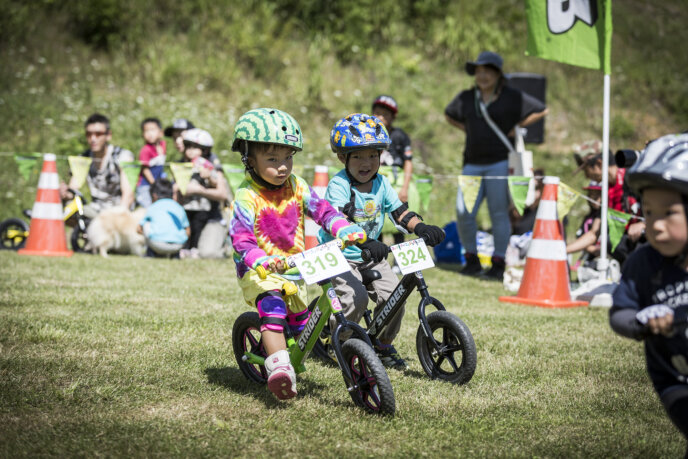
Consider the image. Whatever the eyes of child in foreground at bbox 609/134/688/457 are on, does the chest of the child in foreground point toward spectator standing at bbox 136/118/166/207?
no

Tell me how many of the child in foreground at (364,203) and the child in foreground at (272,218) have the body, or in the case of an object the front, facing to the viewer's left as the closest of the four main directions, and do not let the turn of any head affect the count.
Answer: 0

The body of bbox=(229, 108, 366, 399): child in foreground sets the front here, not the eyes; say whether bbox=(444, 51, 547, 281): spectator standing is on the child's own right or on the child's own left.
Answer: on the child's own left

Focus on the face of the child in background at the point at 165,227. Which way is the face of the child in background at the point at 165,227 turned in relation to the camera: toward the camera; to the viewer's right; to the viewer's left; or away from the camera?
away from the camera

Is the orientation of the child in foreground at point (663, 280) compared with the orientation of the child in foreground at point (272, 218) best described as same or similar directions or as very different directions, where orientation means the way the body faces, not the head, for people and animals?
same or similar directions

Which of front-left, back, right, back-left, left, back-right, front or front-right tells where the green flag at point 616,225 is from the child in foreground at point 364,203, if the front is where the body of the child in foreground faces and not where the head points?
left

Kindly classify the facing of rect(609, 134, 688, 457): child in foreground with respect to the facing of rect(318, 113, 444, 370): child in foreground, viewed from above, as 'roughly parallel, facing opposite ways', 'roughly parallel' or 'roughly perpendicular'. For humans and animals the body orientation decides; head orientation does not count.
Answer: roughly parallel

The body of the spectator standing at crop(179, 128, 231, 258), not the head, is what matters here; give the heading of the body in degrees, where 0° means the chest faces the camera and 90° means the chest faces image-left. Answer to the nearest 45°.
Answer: approximately 45°

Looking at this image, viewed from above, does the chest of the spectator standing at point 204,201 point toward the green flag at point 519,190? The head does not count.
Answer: no

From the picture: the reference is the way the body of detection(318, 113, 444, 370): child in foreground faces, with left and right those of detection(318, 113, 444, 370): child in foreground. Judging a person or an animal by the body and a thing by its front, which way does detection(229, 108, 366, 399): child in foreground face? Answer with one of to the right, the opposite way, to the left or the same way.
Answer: the same way

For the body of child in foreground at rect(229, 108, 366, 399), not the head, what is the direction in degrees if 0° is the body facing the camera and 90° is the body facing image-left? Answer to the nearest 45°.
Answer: approximately 315°

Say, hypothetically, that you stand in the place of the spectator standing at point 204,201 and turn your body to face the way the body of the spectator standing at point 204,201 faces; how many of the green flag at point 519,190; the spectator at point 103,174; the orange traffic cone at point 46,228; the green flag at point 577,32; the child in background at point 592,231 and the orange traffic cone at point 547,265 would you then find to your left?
4

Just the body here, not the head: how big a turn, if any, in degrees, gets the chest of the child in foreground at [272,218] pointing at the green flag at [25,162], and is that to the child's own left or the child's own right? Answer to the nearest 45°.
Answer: approximately 180°

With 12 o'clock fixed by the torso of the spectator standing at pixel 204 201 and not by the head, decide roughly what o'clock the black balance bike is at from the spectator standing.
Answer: The black balance bike is roughly at 10 o'clock from the spectator standing.

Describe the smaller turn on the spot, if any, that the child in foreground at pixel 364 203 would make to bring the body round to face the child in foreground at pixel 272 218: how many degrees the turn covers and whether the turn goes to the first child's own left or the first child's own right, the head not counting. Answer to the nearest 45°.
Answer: approximately 90° to the first child's own right
